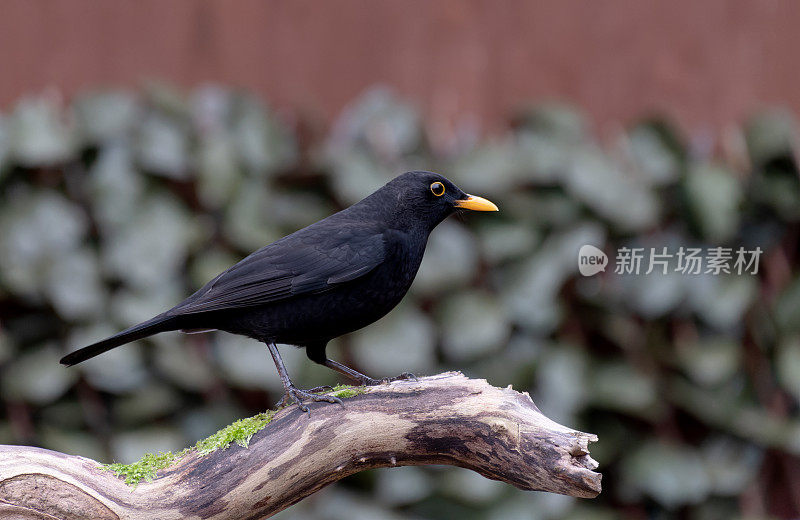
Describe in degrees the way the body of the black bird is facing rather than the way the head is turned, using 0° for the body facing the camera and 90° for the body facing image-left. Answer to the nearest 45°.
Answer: approximately 270°
